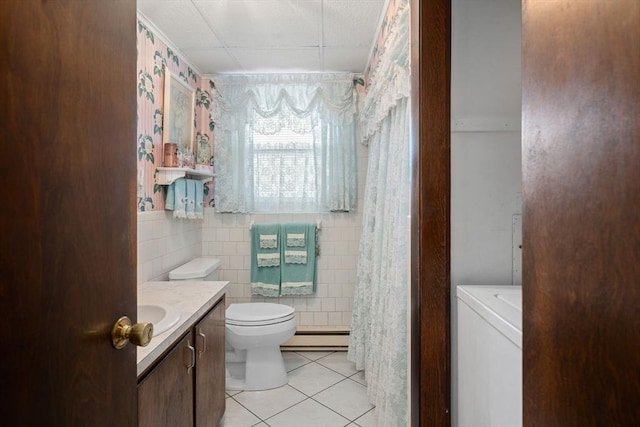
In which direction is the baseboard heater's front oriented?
toward the camera

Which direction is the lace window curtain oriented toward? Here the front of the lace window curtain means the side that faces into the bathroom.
toward the camera

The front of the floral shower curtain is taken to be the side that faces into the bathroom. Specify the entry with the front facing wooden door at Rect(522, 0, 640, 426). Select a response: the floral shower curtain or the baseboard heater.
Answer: the baseboard heater

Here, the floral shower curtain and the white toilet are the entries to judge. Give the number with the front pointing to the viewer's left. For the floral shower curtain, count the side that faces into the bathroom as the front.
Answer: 1

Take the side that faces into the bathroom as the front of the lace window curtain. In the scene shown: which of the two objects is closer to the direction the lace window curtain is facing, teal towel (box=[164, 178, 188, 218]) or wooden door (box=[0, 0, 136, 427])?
the wooden door

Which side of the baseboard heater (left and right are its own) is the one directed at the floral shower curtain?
front

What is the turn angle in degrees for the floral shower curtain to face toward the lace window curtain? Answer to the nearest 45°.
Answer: approximately 45° to its right

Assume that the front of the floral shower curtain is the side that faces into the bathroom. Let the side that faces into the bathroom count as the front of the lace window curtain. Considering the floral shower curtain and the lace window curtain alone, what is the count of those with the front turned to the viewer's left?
1

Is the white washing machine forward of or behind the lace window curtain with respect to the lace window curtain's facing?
forward

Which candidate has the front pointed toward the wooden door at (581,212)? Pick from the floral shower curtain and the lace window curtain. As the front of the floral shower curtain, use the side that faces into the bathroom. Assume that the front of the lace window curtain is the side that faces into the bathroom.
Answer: the lace window curtain

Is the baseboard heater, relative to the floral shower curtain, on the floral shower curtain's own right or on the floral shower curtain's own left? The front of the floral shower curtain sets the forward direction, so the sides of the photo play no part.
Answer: on the floral shower curtain's own right

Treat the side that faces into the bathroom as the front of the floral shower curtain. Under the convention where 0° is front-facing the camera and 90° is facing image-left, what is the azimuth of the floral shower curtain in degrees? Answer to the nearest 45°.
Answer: approximately 90°
